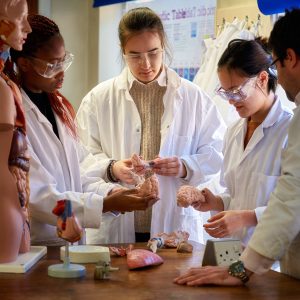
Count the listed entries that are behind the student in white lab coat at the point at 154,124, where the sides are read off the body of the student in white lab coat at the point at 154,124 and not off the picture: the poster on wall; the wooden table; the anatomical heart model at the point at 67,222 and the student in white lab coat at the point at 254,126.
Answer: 1

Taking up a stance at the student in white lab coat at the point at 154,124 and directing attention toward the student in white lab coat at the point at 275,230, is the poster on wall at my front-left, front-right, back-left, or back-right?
back-left

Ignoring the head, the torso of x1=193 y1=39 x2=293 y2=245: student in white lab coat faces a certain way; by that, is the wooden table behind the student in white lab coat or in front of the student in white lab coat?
in front

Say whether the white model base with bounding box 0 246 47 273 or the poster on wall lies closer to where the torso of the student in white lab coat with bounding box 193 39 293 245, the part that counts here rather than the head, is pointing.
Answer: the white model base

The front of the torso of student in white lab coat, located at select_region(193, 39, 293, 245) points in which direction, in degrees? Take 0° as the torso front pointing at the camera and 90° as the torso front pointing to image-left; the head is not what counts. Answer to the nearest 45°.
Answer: approximately 45°

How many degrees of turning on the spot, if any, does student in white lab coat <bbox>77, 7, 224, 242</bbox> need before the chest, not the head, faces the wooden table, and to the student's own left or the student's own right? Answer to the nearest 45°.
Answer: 0° — they already face it

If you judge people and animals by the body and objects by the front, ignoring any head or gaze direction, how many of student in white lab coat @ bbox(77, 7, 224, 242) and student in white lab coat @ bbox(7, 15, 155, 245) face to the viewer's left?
0

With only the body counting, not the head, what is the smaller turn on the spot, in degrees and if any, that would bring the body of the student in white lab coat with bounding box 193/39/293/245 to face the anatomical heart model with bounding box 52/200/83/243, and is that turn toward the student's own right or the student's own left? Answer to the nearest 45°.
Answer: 0° — they already face it

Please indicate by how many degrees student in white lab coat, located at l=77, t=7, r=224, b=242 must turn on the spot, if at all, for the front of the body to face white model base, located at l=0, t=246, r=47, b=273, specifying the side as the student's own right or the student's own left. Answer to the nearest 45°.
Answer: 0° — they already face it

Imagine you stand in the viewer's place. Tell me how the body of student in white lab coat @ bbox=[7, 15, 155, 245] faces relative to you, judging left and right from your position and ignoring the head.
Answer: facing the viewer and to the right of the viewer

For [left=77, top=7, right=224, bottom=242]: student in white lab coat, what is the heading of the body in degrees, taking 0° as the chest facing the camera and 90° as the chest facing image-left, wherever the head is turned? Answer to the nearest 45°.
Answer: approximately 0°

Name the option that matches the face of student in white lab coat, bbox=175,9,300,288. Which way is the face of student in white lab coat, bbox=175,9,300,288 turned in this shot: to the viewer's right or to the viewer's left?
to the viewer's left

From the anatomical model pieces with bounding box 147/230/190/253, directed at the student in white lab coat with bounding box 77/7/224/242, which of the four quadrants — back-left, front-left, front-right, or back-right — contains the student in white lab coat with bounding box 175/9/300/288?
back-right

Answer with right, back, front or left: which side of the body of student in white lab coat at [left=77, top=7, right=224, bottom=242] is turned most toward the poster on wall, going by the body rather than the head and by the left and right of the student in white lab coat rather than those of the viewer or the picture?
back
